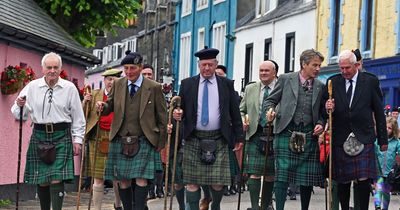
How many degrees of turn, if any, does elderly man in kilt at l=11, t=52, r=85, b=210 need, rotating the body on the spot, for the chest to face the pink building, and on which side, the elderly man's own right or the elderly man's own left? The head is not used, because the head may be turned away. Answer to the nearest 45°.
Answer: approximately 180°

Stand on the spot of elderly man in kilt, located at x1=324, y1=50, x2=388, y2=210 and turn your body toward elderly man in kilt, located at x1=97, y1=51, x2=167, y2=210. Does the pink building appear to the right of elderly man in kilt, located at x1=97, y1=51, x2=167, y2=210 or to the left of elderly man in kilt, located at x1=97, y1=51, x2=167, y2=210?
right

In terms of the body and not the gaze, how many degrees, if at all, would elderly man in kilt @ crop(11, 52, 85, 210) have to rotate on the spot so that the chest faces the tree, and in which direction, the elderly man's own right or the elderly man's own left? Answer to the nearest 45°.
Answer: approximately 180°

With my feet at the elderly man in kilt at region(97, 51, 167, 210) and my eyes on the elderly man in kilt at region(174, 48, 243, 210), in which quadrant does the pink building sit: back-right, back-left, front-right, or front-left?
back-left

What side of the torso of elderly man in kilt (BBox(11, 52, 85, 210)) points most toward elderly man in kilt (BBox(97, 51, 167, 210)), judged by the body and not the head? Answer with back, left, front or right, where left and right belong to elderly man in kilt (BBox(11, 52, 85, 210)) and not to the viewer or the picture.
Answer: left

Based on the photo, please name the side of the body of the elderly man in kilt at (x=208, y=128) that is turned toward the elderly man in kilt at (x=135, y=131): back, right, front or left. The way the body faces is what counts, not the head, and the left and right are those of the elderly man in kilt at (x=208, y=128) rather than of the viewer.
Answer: right

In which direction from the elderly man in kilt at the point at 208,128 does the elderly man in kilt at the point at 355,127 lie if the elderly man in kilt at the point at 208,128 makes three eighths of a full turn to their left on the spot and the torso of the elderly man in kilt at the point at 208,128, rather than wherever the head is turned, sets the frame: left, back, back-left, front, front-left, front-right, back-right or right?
front-right

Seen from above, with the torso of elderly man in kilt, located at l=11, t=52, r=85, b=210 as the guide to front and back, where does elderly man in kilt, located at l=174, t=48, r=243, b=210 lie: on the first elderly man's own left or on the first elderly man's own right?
on the first elderly man's own left

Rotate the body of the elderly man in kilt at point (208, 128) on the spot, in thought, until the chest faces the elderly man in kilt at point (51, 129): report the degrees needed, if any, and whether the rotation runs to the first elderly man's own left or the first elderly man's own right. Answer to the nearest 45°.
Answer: approximately 90° to the first elderly man's own right

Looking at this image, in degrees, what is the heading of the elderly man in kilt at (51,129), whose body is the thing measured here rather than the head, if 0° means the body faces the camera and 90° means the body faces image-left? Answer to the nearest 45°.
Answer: approximately 0°

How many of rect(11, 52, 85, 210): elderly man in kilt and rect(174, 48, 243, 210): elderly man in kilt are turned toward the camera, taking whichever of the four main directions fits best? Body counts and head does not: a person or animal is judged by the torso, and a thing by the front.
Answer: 2
